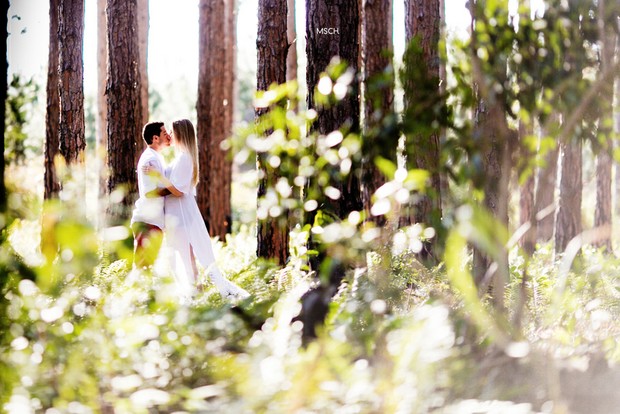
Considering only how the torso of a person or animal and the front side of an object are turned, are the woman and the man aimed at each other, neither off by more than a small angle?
yes

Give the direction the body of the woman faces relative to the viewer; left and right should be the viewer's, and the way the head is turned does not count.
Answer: facing to the left of the viewer

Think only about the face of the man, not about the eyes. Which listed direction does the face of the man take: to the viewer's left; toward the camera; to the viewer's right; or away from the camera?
to the viewer's right

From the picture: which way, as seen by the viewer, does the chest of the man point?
to the viewer's right

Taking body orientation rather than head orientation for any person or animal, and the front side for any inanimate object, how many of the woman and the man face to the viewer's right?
1

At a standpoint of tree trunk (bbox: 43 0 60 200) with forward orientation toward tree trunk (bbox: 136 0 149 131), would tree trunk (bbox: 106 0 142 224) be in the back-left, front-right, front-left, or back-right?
back-right

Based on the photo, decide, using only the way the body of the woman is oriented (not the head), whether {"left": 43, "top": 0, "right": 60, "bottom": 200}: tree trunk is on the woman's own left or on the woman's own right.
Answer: on the woman's own right

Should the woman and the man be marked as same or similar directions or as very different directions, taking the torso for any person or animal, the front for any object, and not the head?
very different directions

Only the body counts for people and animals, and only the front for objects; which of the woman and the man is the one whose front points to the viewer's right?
the man
